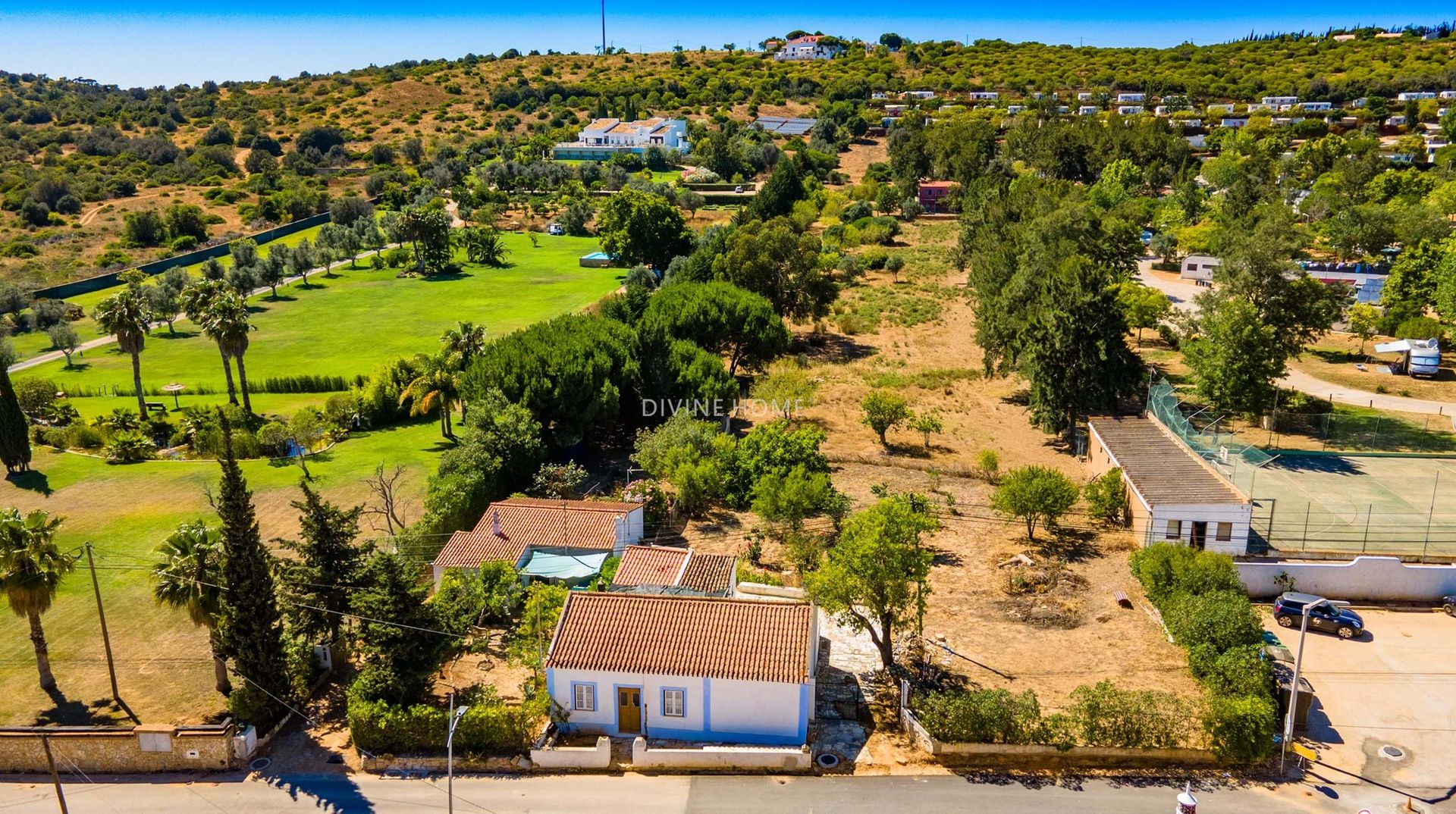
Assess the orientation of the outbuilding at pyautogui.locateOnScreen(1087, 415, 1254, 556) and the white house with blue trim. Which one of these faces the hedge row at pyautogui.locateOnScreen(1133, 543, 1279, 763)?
the outbuilding

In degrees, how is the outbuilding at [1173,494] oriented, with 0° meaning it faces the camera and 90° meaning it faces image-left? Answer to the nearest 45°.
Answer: approximately 0°

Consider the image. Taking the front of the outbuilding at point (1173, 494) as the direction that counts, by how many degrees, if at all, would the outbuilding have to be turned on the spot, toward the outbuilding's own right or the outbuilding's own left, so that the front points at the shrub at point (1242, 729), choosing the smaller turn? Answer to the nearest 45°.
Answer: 0° — it already faces it

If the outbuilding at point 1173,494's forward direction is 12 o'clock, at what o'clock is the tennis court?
The tennis court is roughly at 8 o'clock from the outbuilding.

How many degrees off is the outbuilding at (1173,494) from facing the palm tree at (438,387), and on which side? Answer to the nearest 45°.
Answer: approximately 90° to its right

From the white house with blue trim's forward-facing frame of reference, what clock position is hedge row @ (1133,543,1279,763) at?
The hedge row is roughly at 9 o'clock from the white house with blue trim.

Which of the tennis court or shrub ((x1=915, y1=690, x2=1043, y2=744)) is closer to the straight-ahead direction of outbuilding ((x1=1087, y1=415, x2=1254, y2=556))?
the shrub

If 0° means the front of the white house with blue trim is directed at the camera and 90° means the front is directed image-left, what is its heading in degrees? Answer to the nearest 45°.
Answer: approximately 0°

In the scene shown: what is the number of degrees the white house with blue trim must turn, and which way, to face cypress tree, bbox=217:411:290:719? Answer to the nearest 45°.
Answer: approximately 90° to its right

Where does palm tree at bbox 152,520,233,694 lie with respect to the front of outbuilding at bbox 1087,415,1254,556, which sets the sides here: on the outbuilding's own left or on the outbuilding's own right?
on the outbuilding's own right

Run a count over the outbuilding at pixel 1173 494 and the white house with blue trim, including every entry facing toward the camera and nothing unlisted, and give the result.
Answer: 2

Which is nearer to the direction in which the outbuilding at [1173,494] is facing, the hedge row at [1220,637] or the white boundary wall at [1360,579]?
the hedge row

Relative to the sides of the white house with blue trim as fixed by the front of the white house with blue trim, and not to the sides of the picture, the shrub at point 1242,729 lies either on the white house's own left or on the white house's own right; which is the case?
on the white house's own left
